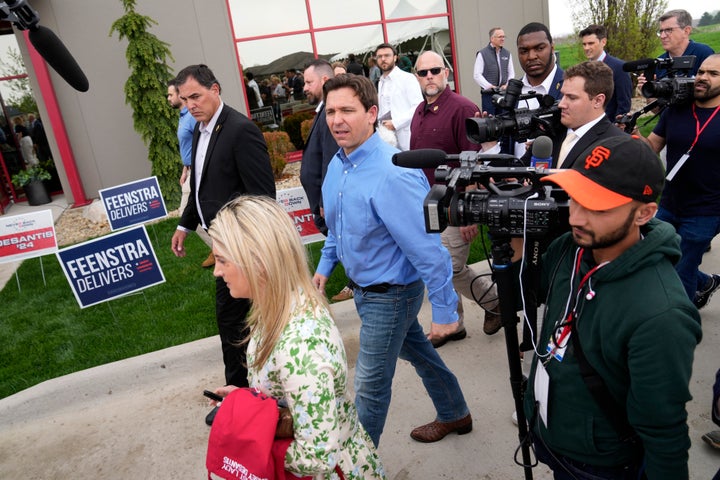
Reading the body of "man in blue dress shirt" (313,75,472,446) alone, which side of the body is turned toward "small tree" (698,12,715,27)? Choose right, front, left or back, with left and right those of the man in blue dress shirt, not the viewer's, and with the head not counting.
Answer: back

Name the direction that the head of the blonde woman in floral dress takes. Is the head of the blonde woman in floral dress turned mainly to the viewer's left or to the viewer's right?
to the viewer's left

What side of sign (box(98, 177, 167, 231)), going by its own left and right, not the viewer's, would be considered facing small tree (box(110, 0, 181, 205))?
back

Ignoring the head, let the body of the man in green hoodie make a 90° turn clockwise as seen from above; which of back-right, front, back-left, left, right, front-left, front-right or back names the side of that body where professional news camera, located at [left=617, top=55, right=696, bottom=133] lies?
front-right

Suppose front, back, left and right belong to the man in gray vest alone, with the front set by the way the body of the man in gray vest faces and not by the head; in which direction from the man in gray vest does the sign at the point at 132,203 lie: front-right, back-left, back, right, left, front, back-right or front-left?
right

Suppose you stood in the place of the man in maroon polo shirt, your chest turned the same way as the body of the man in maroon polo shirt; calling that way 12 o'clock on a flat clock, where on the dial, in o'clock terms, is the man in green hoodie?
The man in green hoodie is roughly at 10 o'clock from the man in maroon polo shirt.

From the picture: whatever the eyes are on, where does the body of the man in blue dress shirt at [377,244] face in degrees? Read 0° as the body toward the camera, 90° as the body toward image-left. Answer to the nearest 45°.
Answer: approximately 45°

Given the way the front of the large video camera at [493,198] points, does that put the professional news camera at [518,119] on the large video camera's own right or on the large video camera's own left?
on the large video camera's own right

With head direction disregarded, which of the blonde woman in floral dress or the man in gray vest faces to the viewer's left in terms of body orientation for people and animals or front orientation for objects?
the blonde woman in floral dress

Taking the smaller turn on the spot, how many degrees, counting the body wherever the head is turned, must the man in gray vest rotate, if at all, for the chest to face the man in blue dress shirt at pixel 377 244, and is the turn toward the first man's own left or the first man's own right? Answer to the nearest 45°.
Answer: approximately 45° to the first man's own right

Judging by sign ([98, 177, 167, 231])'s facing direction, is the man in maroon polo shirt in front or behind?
in front

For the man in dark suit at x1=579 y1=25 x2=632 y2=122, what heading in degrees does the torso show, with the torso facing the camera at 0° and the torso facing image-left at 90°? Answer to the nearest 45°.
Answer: approximately 45°

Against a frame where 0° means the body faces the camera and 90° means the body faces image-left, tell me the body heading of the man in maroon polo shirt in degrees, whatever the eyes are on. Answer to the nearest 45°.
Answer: approximately 45°

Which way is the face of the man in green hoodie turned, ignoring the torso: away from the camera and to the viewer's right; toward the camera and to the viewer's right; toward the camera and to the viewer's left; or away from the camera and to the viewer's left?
toward the camera and to the viewer's left
